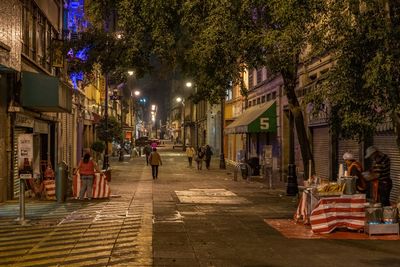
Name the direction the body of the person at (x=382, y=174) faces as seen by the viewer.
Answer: to the viewer's left

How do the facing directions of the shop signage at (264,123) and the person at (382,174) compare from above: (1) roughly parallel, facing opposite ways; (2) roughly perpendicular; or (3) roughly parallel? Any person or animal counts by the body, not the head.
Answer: roughly perpendicular

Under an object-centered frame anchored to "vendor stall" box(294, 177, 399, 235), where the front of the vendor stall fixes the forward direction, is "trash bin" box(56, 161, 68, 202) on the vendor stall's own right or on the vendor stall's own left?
on the vendor stall's own right
